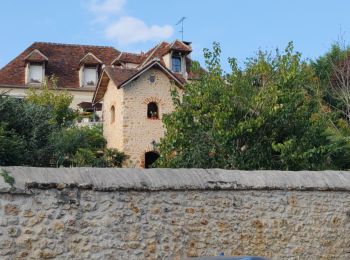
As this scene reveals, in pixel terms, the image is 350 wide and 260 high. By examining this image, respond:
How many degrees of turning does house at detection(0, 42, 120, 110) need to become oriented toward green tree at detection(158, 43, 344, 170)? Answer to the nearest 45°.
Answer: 0° — it already faces it

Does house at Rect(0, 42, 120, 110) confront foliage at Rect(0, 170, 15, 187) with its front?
yes

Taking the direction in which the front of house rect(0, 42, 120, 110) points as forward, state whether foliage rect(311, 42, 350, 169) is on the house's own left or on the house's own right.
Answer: on the house's own left

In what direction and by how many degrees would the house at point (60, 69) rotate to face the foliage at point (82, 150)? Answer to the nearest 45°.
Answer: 0° — it already faces it

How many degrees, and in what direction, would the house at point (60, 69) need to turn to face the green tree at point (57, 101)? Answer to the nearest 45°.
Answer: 0° — it already faces it

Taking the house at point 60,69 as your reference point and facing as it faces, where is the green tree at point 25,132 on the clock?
The green tree is roughly at 12 o'clock from the house.

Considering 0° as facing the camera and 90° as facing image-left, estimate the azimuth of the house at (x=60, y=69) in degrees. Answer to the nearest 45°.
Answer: approximately 0°
